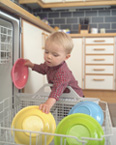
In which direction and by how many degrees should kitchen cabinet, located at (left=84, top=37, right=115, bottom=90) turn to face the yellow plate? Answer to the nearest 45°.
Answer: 0° — it already faces it

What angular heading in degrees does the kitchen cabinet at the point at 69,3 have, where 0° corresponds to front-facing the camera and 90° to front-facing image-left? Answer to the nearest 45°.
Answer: approximately 0°

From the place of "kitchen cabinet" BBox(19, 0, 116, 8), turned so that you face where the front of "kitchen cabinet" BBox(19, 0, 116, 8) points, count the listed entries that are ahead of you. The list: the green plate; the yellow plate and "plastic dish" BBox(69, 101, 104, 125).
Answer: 3

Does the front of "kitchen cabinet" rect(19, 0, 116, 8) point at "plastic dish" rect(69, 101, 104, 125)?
yes

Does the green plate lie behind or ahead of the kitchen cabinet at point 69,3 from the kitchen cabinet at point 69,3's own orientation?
ahead

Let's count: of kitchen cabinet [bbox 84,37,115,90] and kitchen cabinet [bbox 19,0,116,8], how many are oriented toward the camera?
2

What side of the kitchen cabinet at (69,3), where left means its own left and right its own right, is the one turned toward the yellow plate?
front
